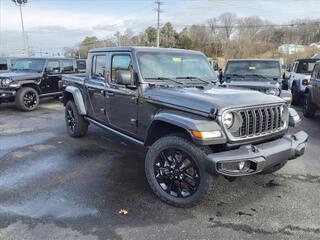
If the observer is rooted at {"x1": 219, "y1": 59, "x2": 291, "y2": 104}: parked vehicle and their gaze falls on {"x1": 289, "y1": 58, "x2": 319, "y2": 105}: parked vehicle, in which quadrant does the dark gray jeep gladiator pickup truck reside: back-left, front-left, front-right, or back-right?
back-right

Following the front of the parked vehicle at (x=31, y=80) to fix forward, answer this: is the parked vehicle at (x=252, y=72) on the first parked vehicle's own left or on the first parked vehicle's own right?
on the first parked vehicle's own left

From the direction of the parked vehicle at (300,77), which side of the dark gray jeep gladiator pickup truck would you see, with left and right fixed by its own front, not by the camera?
left

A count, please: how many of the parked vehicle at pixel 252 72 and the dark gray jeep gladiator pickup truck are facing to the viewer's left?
0

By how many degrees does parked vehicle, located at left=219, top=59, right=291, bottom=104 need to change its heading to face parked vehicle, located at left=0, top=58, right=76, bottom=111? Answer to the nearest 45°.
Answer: approximately 90° to its right

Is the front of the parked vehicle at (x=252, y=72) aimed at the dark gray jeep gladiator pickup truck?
yes

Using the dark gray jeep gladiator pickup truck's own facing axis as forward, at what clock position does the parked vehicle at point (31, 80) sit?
The parked vehicle is roughly at 6 o'clock from the dark gray jeep gladiator pickup truck.

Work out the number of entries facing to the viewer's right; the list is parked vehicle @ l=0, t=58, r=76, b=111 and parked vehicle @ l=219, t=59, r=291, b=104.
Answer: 0

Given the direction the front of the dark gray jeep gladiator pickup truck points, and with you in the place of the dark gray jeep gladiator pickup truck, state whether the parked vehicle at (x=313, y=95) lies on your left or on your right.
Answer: on your left

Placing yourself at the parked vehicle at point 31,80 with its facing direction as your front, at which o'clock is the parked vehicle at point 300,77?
the parked vehicle at point 300,77 is roughly at 8 o'clock from the parked vehicle at point 31,80.

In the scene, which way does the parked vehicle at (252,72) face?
toward the camera

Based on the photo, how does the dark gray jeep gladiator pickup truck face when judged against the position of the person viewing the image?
facing the viewer and to the right of the viewer

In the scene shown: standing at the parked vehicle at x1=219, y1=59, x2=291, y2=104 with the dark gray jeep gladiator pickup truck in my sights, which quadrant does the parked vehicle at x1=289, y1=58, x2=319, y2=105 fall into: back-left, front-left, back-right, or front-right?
back-left

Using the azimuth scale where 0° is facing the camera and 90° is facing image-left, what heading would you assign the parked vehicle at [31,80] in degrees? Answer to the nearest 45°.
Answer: approximately 45°
